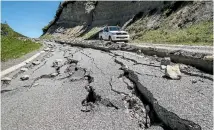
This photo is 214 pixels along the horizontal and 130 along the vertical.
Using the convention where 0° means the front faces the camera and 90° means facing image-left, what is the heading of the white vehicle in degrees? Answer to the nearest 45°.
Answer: approximately 315°

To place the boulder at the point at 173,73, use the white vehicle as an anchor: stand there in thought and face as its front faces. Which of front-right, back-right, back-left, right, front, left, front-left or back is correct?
front-right
